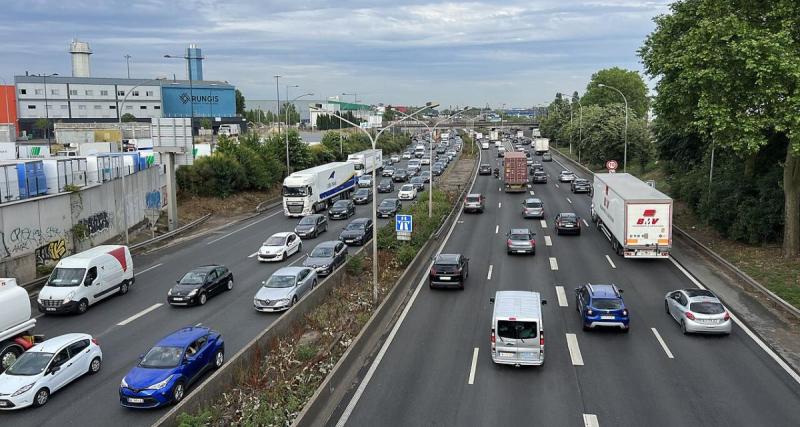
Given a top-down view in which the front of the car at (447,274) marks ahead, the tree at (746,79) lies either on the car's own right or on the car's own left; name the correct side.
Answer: on the car's own right

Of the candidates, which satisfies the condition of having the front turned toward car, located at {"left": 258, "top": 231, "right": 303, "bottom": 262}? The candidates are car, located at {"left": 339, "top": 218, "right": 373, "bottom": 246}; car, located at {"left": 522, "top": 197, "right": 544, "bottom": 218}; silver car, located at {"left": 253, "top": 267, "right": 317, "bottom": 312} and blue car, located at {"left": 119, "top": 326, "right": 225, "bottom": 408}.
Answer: car, located at {"left": 339, "top": 218, "right": 373, "bottom": 246}

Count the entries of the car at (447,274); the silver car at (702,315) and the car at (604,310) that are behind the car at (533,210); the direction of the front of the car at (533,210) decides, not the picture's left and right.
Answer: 3

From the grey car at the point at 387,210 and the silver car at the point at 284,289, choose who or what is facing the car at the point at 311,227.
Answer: the grey car

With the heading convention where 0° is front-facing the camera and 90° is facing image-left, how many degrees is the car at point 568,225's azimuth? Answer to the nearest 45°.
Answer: approximately 180°

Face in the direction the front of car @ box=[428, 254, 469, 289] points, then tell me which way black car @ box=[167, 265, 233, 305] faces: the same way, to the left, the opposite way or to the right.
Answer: the opposite way

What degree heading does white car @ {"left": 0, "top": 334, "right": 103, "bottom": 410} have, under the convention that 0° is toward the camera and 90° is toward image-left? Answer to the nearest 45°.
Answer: approximately 45°

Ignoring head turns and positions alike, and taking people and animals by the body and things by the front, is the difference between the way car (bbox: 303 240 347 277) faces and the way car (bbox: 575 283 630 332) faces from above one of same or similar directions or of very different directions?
very different directions

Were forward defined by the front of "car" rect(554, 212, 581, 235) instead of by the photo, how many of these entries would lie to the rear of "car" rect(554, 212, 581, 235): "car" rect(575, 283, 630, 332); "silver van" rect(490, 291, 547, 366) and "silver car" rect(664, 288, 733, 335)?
3

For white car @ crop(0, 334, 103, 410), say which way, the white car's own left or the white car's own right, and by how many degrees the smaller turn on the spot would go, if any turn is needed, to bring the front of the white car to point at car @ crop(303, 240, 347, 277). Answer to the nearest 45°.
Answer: approximately 180°

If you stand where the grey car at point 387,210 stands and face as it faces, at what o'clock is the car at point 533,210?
The car is roughly at 8 o'clock from the grey car.

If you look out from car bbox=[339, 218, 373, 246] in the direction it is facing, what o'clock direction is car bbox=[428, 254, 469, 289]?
car bbox=[428, 254, 469, 289] is roughly at 10 o'clock from car bbox=[339, 218, 373, 246].

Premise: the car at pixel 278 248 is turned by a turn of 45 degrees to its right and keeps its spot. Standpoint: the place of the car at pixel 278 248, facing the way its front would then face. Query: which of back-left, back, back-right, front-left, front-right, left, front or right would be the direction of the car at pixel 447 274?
back-left

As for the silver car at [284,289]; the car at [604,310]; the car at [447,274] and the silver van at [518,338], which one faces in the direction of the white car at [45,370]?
the silver car

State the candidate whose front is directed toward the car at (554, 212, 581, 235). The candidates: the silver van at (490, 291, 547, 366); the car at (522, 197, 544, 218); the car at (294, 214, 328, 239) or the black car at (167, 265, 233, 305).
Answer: the silver van
